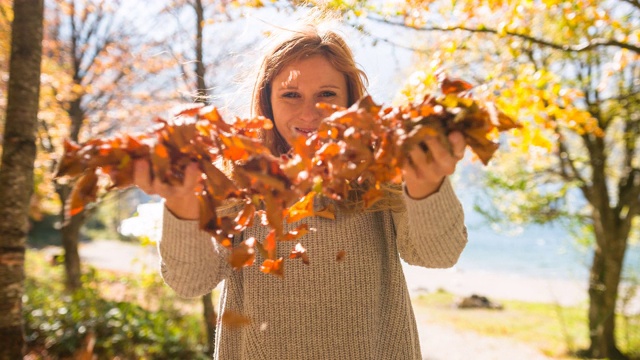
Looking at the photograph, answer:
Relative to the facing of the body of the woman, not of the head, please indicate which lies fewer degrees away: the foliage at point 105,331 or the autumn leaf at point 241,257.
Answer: the autumn leaf

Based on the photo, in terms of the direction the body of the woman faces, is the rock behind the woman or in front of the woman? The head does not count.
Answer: behind

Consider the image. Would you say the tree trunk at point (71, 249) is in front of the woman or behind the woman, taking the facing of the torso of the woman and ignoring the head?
behind

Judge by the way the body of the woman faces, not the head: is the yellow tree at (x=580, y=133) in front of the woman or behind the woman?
behind

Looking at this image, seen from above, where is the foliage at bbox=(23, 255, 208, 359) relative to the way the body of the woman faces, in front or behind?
behind

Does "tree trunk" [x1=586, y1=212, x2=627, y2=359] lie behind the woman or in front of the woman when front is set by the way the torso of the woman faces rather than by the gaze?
behind

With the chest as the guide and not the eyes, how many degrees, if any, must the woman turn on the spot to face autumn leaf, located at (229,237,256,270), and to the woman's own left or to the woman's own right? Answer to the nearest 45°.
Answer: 0° — they already face it

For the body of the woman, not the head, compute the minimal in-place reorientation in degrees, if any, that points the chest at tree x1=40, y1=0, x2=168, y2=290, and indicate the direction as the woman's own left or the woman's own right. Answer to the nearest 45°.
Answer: approximately 135° to the woman's own right

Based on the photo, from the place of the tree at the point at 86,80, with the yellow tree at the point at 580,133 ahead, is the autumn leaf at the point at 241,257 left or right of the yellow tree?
right

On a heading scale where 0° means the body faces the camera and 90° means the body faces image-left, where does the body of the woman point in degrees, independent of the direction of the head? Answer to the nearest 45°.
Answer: approximately 0°

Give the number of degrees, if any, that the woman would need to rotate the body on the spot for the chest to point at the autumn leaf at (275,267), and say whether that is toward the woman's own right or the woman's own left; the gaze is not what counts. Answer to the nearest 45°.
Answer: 0° — they already face it
